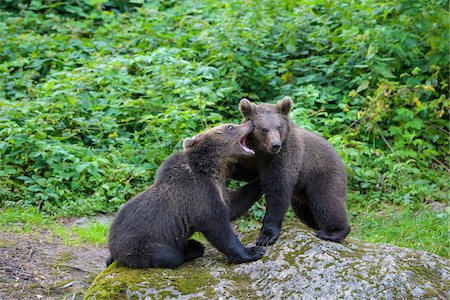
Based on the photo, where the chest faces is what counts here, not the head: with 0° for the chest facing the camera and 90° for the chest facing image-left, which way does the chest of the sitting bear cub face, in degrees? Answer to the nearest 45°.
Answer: approximately 270°

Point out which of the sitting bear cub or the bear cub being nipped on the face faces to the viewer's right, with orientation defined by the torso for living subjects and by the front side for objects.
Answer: the sitting bear cub

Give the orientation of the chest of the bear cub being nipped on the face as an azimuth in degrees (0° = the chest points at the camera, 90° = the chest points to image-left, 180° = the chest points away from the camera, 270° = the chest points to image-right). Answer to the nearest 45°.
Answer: approximately 45°

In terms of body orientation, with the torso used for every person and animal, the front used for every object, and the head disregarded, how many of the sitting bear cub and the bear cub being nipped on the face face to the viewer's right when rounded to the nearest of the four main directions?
1
